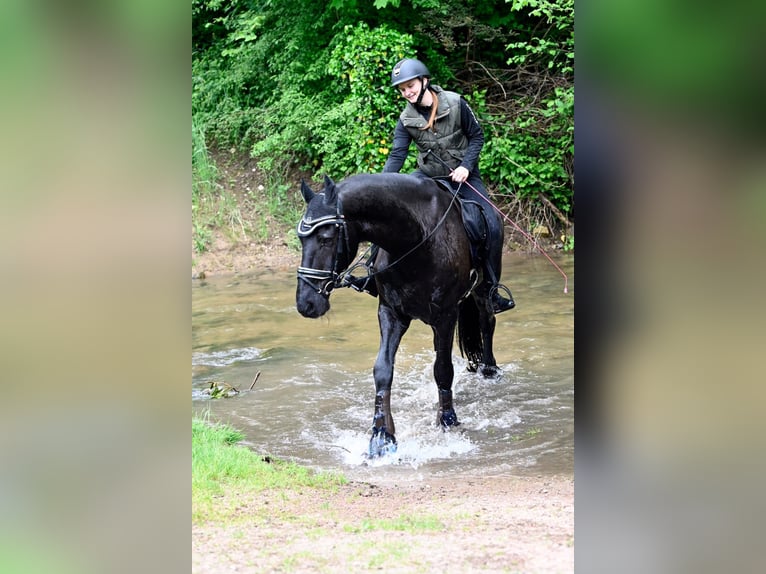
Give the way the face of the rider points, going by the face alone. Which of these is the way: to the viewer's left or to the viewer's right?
to the viewer's left

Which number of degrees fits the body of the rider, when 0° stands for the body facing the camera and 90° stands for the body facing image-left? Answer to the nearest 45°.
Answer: approximately 45°

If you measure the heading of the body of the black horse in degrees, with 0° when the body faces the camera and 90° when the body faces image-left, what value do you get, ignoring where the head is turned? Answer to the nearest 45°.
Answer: approximately 45°

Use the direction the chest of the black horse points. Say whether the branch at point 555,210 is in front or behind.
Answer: behind
